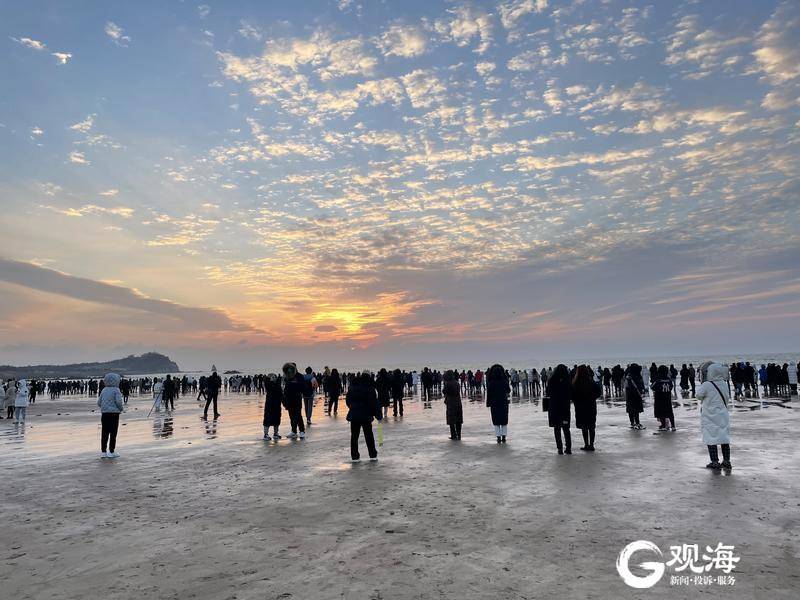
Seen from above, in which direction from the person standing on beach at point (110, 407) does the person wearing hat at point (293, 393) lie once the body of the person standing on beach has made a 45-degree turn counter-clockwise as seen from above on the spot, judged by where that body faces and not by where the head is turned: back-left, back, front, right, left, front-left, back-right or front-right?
back-right

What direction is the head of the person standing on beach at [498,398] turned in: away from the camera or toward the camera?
away from the camera

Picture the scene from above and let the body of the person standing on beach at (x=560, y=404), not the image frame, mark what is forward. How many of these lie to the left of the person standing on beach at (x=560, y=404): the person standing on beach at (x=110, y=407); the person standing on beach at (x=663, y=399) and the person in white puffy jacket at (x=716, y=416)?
1

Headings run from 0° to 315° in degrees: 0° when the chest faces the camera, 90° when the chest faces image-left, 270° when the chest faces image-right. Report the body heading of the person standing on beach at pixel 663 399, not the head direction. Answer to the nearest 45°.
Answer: approximately 180°

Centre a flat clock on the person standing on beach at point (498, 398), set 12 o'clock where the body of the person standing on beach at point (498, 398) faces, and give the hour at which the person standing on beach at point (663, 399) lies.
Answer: the person standing on beach at point (663, 399) is roughly at 2 o'clock from the person standing on beach at point (498, 398).

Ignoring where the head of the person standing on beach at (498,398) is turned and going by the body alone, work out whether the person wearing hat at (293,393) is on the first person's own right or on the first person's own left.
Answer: on the first person's own left

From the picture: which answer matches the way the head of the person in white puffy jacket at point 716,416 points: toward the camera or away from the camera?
away from the camera

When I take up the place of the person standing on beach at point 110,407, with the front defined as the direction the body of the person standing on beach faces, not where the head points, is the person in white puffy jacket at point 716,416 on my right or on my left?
on my right

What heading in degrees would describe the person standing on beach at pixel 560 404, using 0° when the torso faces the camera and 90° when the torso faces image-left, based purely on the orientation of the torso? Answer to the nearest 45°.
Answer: approximately 180°

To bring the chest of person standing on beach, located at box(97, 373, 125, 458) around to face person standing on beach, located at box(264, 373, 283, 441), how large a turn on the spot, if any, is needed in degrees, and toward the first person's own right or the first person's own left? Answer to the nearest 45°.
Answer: approximately 90° to the first person's own right

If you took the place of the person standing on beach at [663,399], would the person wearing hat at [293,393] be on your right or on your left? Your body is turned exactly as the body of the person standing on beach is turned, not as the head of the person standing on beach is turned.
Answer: on your left

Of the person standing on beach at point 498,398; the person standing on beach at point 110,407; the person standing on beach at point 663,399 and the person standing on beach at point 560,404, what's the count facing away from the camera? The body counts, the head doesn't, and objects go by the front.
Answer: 4

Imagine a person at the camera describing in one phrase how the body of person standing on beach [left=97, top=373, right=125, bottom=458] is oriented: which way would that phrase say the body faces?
away from the camera

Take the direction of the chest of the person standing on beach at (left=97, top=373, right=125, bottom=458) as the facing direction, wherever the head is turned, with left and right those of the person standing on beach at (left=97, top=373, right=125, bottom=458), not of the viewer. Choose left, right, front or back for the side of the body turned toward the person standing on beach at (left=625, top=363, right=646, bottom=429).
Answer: right

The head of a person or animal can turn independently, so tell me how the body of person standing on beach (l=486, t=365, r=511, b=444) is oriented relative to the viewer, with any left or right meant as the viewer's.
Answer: facing away from the viewer

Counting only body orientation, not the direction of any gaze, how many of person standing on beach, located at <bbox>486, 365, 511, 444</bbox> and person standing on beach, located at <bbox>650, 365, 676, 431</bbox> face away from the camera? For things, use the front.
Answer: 2
